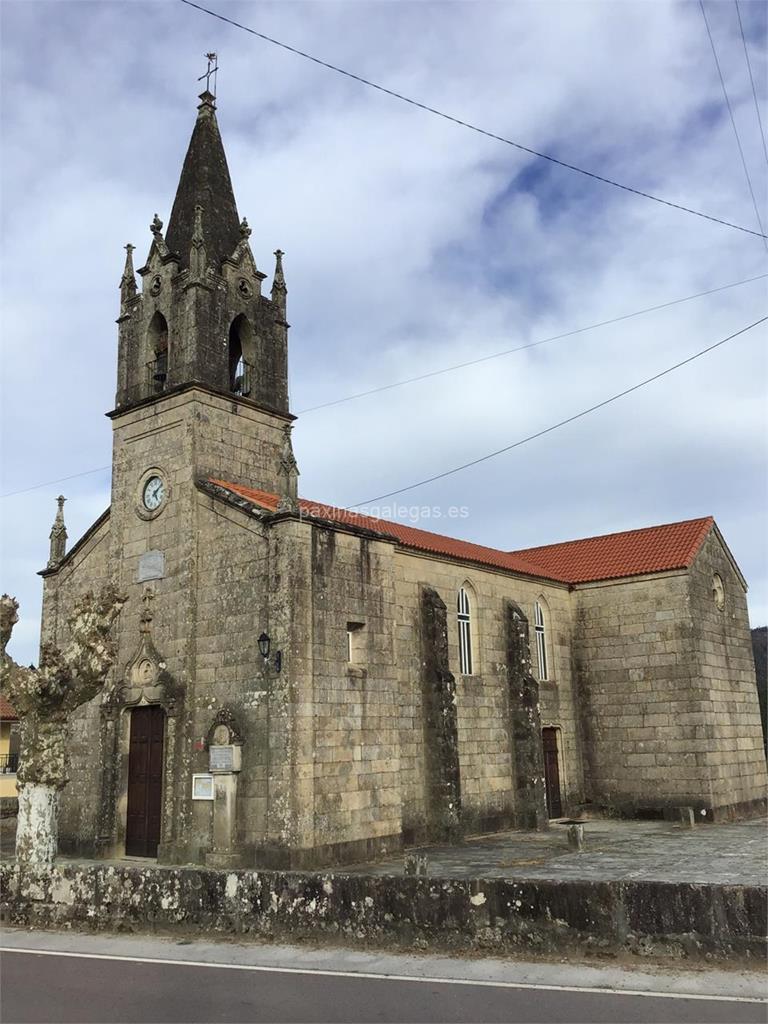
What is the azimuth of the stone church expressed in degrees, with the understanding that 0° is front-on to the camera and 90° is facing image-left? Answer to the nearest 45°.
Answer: approximately 45°
